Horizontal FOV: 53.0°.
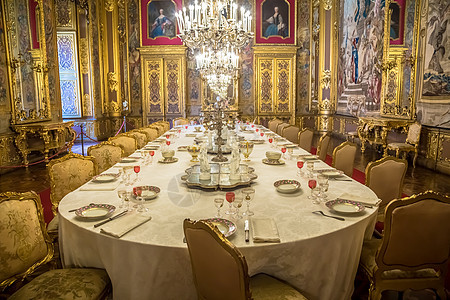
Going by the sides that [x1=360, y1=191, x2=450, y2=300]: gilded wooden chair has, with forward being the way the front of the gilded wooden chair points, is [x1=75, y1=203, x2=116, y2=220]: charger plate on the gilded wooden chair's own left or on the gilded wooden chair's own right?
on the gilded wooden chair's own left

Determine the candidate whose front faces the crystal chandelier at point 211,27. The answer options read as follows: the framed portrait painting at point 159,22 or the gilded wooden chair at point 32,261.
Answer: the framed portrait painting

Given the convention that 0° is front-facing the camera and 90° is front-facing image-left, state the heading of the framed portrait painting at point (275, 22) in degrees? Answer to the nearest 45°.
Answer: approximately 0°

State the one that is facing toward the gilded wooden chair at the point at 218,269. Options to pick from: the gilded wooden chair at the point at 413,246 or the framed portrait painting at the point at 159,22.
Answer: the framed portrait painting

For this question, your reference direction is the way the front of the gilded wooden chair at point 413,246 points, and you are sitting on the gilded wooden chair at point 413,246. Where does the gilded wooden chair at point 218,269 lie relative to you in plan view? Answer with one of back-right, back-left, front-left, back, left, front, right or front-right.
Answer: left

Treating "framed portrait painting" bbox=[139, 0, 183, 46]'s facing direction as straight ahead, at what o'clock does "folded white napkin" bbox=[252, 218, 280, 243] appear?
The folded white napkin is roughly at 12 o'clock from the framed portrait painting.

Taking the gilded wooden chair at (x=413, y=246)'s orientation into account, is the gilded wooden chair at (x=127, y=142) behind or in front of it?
in front

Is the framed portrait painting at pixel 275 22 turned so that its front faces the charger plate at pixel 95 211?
yes

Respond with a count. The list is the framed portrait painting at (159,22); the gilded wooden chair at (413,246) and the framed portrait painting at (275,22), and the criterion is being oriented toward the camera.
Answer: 2

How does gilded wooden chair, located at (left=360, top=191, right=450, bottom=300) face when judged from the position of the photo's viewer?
facing away from the viewer and to the left of the viewer

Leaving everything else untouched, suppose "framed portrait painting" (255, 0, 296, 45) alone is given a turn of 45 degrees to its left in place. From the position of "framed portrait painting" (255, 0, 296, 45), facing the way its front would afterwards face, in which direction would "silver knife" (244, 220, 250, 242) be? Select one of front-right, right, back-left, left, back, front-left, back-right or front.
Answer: front-right

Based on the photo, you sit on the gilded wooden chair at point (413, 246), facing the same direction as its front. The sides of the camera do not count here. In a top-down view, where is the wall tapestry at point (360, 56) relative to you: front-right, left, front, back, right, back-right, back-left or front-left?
front-right

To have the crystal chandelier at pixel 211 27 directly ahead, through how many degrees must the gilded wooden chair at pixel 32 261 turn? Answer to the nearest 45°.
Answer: approximately 90° to its left

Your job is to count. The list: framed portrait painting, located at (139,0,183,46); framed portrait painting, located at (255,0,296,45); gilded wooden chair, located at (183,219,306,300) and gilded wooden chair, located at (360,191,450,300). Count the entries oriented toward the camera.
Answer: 2

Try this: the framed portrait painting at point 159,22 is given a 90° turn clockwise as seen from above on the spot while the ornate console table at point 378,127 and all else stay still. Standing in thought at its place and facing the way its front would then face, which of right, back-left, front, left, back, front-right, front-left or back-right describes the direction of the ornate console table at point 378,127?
back-left
